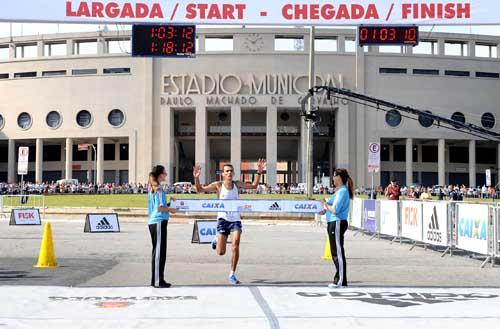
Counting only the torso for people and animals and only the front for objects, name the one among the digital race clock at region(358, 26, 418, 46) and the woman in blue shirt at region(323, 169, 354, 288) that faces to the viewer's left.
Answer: the woman in blue shirt

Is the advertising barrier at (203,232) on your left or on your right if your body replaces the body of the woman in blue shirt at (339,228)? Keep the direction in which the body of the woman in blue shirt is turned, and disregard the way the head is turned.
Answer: on your right

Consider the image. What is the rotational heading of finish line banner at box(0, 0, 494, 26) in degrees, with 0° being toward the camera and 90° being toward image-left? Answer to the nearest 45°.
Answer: approximately 0°

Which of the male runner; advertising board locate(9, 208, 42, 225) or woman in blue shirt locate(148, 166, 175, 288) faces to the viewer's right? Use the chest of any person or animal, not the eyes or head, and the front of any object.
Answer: the woman in blue shirt

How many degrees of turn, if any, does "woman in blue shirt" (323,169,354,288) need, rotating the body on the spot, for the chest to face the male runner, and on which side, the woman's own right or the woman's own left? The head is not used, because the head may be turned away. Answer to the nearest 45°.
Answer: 0° — they already face them

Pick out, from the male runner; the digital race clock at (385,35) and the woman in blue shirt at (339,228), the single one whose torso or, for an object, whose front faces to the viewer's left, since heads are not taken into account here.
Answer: the woman in blue shirt

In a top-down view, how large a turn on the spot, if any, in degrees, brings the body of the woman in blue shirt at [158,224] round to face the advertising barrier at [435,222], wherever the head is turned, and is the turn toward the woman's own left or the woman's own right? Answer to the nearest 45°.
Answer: approximately 45° to the woman's own left

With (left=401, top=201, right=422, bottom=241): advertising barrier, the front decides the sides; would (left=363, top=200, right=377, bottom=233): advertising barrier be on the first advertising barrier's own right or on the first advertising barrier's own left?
on the first advertising barrier's own right

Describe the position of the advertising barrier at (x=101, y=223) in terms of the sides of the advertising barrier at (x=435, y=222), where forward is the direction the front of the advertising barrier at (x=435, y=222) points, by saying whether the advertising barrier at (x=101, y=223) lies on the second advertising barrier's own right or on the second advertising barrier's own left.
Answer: on the second advertising barrier's own right

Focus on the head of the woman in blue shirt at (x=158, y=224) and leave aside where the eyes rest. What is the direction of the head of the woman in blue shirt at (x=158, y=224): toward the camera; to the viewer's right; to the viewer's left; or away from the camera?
to the viewer's right
